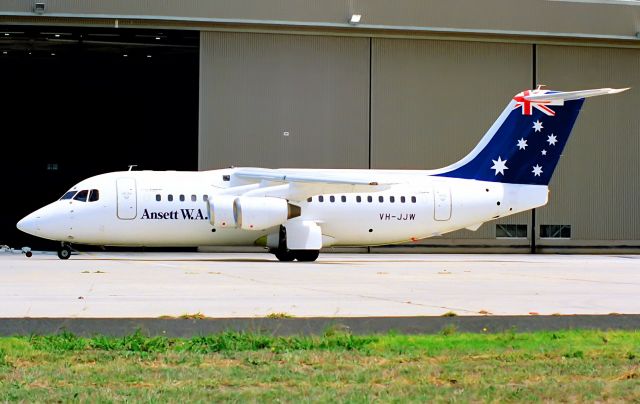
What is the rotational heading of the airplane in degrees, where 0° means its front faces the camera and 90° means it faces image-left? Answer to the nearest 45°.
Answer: approximately 90°
